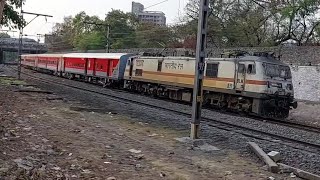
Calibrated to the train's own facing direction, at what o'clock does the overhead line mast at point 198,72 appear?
The overhead line mast is roughly at 2 o'clock from the train.

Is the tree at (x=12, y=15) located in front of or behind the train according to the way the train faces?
behind

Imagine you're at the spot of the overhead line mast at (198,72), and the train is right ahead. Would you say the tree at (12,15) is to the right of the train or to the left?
left

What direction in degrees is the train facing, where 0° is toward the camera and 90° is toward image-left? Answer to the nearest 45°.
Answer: approximately 315°

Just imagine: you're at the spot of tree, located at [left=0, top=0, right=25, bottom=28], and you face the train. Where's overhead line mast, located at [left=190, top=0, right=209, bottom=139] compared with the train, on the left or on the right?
right

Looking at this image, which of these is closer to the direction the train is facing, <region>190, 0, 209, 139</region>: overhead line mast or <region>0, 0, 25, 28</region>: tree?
the overhead line mast
